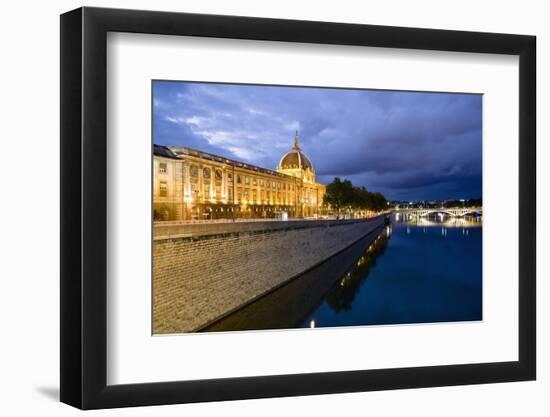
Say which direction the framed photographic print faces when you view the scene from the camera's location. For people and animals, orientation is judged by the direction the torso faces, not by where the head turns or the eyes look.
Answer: facing the viewer and to the right of the viewer
